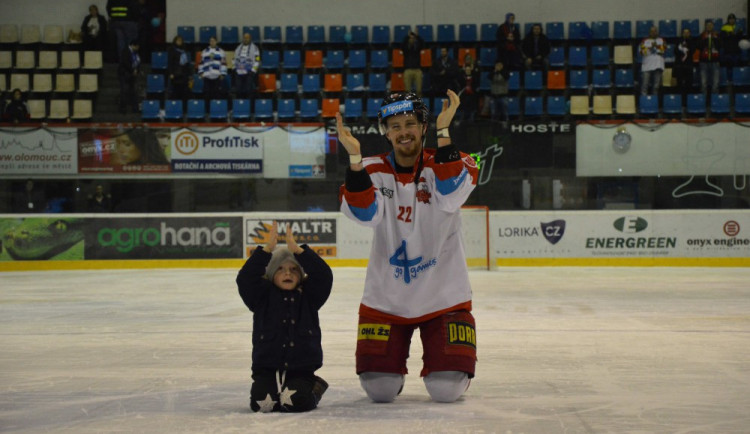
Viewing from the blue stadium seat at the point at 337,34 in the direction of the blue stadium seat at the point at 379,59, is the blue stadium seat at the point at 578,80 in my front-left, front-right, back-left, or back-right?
front-left

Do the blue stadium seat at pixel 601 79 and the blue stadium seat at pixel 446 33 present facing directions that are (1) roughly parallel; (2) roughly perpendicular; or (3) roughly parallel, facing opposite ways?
roughly parallel

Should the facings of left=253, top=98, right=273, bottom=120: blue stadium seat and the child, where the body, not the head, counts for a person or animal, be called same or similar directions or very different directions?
same or similar directions

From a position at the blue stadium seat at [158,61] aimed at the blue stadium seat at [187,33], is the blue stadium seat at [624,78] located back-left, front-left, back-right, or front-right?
front-right

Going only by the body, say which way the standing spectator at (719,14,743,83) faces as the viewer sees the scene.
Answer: toward the camera

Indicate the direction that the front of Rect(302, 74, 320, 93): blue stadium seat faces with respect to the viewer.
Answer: facing the viewer

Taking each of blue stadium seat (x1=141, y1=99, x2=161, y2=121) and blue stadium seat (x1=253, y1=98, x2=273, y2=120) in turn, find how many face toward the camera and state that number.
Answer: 2

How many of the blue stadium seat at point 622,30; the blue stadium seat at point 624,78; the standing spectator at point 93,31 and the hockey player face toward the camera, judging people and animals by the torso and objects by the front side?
4

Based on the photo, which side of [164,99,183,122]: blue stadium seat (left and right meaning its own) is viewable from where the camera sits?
front

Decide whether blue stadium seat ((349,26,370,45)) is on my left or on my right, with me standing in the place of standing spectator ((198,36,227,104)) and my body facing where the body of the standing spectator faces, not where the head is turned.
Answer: on my left

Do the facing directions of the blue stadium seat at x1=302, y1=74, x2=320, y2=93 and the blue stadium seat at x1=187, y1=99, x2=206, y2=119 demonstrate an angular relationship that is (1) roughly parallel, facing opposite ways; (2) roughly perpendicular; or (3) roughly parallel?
roughly parallel

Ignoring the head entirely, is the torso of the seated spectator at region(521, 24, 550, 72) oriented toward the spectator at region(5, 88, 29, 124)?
no

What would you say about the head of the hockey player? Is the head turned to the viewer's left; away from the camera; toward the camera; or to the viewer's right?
toward the camera

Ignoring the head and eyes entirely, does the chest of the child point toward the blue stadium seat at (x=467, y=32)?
no

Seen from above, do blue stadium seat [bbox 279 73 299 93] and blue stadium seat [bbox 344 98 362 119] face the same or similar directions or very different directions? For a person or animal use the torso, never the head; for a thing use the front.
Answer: same or similar directions

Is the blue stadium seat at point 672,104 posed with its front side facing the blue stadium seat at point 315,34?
no

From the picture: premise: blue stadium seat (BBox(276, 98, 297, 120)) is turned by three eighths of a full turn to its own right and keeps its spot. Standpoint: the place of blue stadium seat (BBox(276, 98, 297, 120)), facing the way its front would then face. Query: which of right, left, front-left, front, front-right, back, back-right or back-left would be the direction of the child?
back-left

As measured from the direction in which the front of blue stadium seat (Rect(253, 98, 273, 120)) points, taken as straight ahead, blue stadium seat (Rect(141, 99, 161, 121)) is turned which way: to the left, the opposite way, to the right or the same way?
the same way
